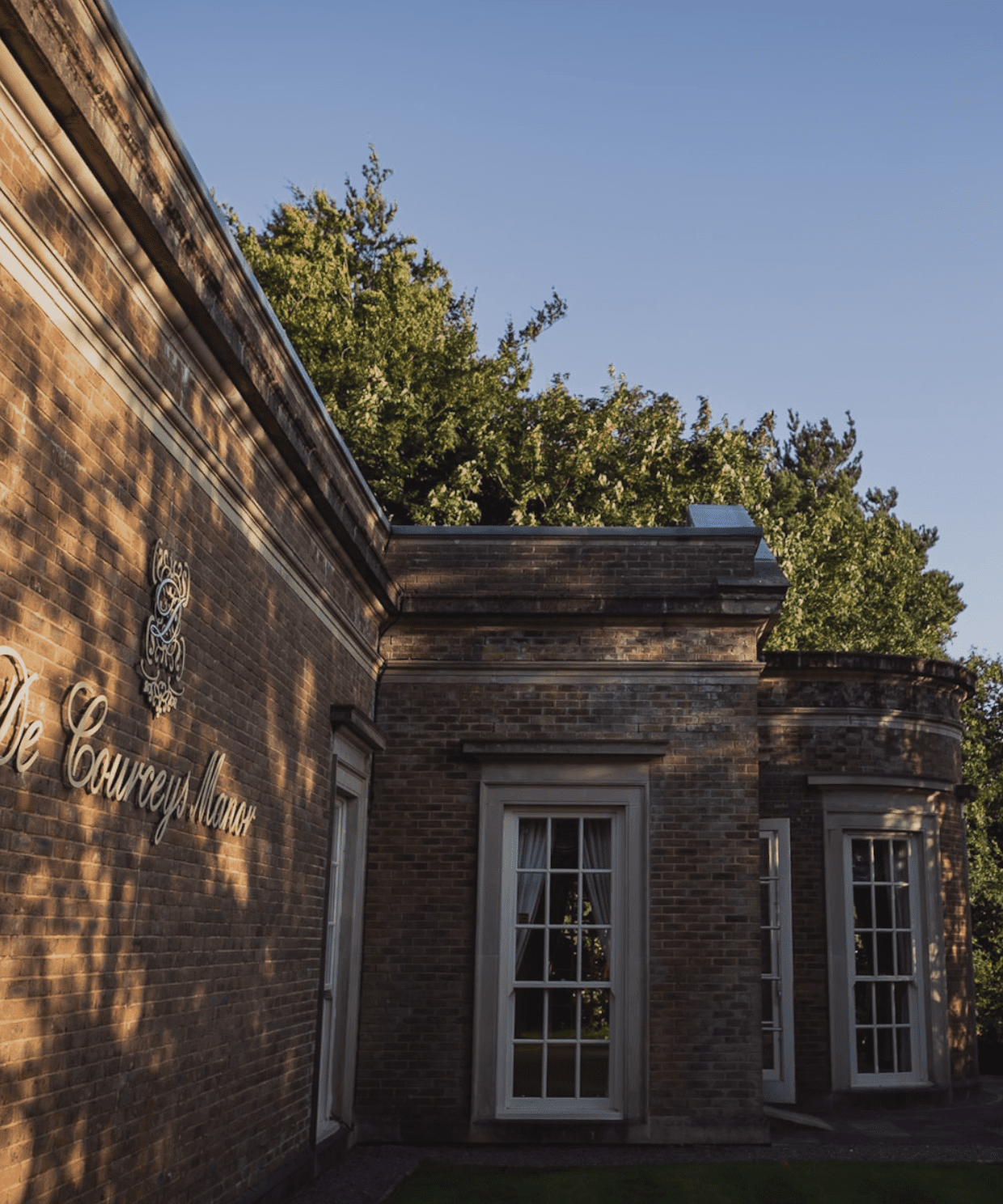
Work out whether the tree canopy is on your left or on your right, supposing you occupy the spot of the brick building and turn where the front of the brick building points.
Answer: on your left
